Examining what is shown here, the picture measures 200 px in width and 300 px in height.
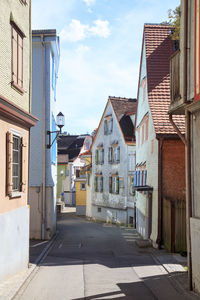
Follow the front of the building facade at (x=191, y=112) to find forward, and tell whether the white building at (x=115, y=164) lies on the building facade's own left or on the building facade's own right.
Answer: on the building facade's own right

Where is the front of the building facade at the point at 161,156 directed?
to the viewer's left

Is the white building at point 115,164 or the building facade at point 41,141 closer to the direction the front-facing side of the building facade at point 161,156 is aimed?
the building facade

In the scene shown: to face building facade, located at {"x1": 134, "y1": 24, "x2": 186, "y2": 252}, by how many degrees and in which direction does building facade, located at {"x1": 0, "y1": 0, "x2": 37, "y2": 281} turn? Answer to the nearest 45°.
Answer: approximately 45° to its left

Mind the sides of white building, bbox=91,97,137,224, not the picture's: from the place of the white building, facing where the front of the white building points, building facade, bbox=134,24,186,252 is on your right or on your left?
on your left

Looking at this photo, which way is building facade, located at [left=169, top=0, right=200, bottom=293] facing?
to the viewer's left

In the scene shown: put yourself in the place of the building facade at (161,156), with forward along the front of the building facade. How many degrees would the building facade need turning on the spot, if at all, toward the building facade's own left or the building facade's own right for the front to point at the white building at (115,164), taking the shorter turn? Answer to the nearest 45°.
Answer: approximately 90° to the building facade's own right

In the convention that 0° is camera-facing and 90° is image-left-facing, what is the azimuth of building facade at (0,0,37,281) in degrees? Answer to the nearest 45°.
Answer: approximately 270°

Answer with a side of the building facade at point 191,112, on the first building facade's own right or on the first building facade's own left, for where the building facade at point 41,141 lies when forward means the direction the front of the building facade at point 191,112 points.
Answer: on the first building facade's own right

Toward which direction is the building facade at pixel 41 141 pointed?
to the viewer's right

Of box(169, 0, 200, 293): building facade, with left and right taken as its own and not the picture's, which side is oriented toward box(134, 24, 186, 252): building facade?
right

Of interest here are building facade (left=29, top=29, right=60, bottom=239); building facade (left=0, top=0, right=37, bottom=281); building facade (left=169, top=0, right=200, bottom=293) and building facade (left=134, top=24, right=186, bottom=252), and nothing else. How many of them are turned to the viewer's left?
2
